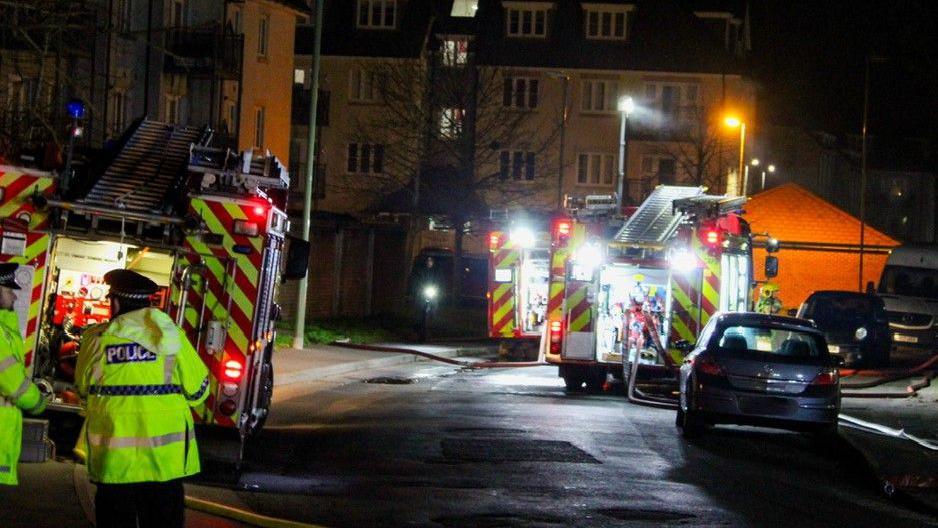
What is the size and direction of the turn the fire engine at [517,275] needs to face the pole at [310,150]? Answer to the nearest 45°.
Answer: approximately 90° to its left

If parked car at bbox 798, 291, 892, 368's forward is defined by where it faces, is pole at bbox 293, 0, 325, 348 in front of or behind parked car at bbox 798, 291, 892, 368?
in front

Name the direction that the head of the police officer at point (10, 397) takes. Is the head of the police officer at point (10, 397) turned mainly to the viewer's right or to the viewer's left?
to the viewer's right

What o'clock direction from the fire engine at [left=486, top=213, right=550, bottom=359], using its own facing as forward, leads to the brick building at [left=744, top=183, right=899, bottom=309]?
The brick building is roughly at 1 o'clock from the fire engine.

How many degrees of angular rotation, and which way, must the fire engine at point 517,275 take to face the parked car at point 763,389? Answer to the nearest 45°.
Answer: approximately 180°

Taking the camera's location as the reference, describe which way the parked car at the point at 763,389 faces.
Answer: facing away from the viewer

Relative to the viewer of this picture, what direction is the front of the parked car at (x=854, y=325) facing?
facing the viewer and to the left of the viewer

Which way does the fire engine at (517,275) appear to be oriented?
away from the camera

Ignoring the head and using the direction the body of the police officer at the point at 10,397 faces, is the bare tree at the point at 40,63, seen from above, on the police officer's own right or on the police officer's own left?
on the police officer's own left

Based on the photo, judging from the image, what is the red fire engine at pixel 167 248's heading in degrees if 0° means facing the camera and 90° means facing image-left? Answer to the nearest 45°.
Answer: approximately 180°

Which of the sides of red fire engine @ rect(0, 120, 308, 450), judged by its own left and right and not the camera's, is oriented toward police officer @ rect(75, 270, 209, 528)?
back

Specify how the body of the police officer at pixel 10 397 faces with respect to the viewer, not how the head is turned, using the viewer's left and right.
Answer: facing to the right of the viewer
